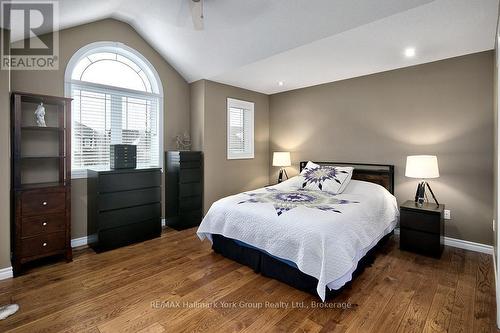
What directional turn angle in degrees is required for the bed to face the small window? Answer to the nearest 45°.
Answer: approximately 90° to its right

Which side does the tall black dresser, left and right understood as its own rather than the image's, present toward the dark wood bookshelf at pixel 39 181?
right

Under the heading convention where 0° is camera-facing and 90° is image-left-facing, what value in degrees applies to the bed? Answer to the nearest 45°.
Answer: approximately 45°

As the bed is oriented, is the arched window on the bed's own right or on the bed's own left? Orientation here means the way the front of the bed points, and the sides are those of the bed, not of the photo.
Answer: on the bed's own right

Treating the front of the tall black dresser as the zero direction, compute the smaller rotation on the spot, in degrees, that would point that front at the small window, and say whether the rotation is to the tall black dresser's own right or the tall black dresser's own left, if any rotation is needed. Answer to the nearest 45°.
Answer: approximately 90° to the tall black dresser's own left

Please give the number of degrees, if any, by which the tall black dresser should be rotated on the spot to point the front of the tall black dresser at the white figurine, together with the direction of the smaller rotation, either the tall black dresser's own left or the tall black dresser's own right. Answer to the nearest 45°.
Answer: approximately 90° to the tall black dresser's own right

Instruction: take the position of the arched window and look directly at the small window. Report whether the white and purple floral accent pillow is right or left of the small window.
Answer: right

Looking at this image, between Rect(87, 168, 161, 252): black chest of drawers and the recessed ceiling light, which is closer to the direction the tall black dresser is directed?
the recessed ceiling light
